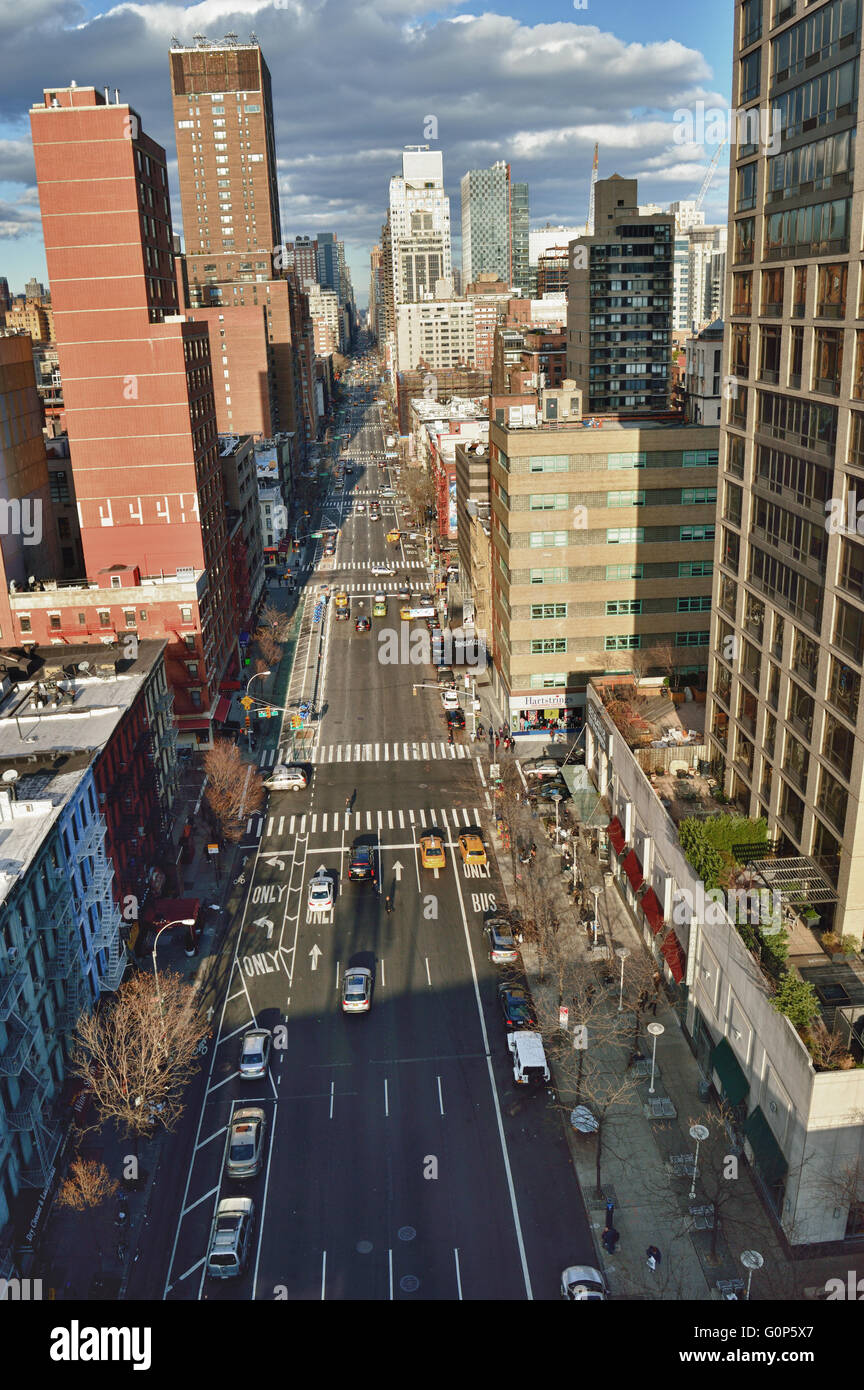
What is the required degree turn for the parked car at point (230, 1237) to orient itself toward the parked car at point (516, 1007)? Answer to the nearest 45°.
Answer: approximately 45° to its right

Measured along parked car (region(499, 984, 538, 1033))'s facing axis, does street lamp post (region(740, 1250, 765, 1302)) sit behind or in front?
behind

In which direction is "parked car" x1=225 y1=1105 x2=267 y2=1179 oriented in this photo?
away from the camera

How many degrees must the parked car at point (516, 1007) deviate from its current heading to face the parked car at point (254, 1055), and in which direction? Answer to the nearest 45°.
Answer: approximately 90° to its left

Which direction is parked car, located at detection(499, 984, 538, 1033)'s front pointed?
away from the camera

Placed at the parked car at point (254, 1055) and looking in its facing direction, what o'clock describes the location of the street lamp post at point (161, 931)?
The street lamp post is roughly at 11 o'clock from the parked car.

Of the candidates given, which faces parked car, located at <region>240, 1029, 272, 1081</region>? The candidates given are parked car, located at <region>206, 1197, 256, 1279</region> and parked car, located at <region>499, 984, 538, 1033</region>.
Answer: parked car, located at <region>206, 1197, 256, 1279</region>

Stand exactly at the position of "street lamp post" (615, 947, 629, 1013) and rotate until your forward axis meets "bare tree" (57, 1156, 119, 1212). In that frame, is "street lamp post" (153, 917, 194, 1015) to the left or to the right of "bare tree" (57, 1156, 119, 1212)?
right

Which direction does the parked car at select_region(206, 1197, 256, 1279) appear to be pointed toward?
away from the camera

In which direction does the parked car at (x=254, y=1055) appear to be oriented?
away from the camera

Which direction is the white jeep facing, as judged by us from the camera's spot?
facing away from the viewer
